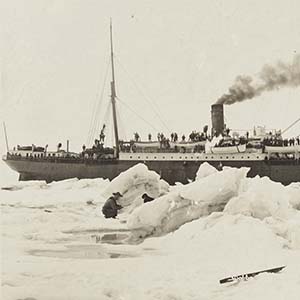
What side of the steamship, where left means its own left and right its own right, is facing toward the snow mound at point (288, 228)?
right

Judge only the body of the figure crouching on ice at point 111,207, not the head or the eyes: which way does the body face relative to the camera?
to the viewer's right

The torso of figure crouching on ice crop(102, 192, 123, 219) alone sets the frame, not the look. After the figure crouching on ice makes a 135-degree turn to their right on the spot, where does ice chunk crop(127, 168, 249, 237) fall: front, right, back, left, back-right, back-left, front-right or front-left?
left

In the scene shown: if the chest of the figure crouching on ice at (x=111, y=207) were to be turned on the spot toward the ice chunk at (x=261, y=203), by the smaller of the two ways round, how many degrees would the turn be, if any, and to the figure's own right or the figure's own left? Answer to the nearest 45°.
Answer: approximately 45° to the figure's own right

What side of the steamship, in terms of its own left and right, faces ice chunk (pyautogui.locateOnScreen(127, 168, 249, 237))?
right

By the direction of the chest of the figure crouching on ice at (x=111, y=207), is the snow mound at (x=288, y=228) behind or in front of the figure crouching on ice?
in front
